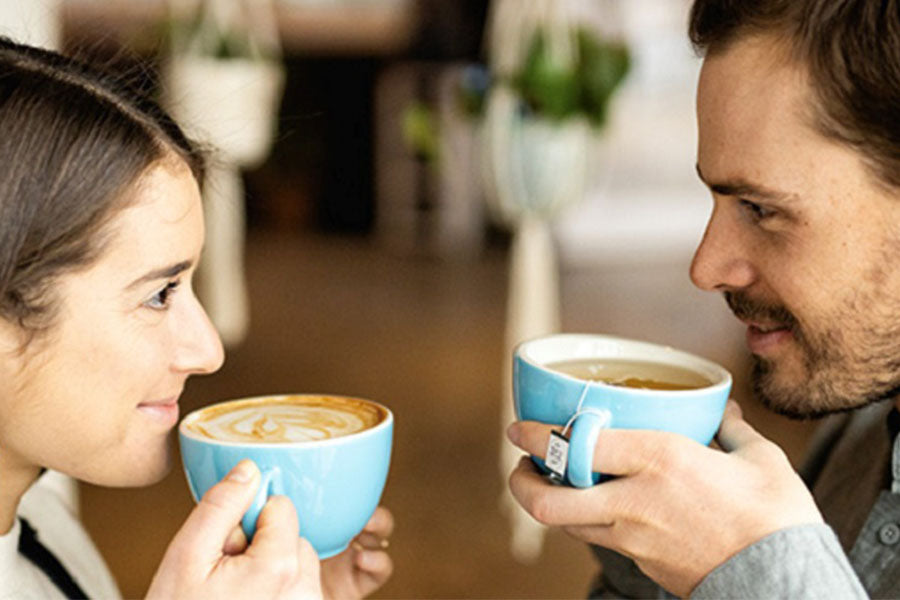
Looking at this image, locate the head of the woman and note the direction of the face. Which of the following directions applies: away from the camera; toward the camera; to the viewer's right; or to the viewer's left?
to the viewer's right

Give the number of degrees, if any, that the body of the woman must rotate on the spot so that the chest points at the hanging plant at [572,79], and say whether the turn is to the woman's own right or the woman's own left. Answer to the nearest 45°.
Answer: approximately 45° to the woman's own left

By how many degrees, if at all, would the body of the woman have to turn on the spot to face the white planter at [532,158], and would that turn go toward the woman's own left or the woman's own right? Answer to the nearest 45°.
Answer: approximately 45° to the woman's own left

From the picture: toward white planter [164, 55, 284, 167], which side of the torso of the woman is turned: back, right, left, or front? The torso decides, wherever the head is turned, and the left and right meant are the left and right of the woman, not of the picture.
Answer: left

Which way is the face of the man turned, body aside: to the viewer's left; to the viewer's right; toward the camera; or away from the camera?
to the viewer's left

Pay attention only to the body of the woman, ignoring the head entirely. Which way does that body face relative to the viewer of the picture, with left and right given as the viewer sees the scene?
facing to the right of the viewer
